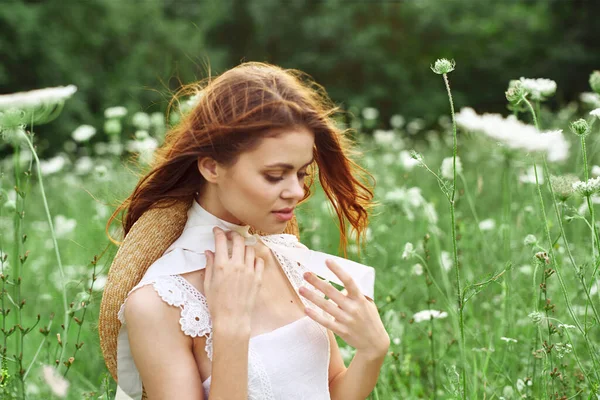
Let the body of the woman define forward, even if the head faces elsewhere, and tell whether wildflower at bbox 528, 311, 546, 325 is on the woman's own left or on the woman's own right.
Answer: on the woman's own left

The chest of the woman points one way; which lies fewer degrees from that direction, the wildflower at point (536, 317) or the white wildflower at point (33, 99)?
the wildflower

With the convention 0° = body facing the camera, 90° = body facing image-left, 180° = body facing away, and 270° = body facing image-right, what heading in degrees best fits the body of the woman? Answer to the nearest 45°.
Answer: approximately 315°

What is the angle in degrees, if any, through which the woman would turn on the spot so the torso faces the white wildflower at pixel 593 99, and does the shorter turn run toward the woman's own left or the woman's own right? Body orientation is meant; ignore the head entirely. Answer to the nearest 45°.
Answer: approximately 90° to the woman's own left

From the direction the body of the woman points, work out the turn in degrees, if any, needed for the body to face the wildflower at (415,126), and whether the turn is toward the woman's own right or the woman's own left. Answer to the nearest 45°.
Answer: approximately 135° to the woman's own left

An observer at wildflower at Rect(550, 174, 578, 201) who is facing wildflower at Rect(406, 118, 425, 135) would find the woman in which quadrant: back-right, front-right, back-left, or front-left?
back-left

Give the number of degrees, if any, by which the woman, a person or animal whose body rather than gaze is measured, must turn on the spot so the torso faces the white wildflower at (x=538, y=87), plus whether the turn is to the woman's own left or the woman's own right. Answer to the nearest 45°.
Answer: approximately 90° to the woman's own left
